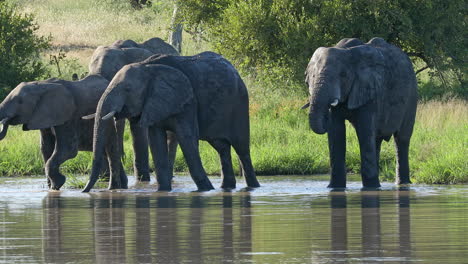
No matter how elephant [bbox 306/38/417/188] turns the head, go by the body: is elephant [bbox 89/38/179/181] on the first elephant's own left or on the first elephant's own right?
on the first elephant's own right

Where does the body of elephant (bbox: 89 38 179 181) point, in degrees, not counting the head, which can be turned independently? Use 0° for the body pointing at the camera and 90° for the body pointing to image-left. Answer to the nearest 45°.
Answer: approximately 45°

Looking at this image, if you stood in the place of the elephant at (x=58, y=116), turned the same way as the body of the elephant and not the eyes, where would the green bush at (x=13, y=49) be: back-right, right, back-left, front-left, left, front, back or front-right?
right

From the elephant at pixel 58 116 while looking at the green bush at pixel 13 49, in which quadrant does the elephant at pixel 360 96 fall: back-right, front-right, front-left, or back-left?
back-right

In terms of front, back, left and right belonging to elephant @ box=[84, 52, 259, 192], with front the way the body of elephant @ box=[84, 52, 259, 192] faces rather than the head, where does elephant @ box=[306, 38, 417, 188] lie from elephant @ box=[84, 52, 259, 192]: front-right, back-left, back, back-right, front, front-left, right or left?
back-left

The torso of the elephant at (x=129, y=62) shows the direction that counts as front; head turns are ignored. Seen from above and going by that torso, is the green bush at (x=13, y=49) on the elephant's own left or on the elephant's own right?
on the elephant's own right

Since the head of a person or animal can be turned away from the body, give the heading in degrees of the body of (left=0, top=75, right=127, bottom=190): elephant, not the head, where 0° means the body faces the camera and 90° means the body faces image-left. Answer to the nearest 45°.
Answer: approximately 90°

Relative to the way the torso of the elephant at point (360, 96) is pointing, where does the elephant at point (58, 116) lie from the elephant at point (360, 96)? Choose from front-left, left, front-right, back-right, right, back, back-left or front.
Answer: front-right

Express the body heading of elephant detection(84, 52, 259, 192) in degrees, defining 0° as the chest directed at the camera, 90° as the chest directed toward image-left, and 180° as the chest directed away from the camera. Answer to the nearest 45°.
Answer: approximately 45°

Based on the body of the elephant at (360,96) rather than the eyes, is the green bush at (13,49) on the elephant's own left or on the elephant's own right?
on the elephant's own right

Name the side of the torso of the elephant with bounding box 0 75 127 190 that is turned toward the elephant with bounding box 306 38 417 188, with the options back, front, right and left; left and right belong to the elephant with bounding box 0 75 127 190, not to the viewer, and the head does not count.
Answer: back
